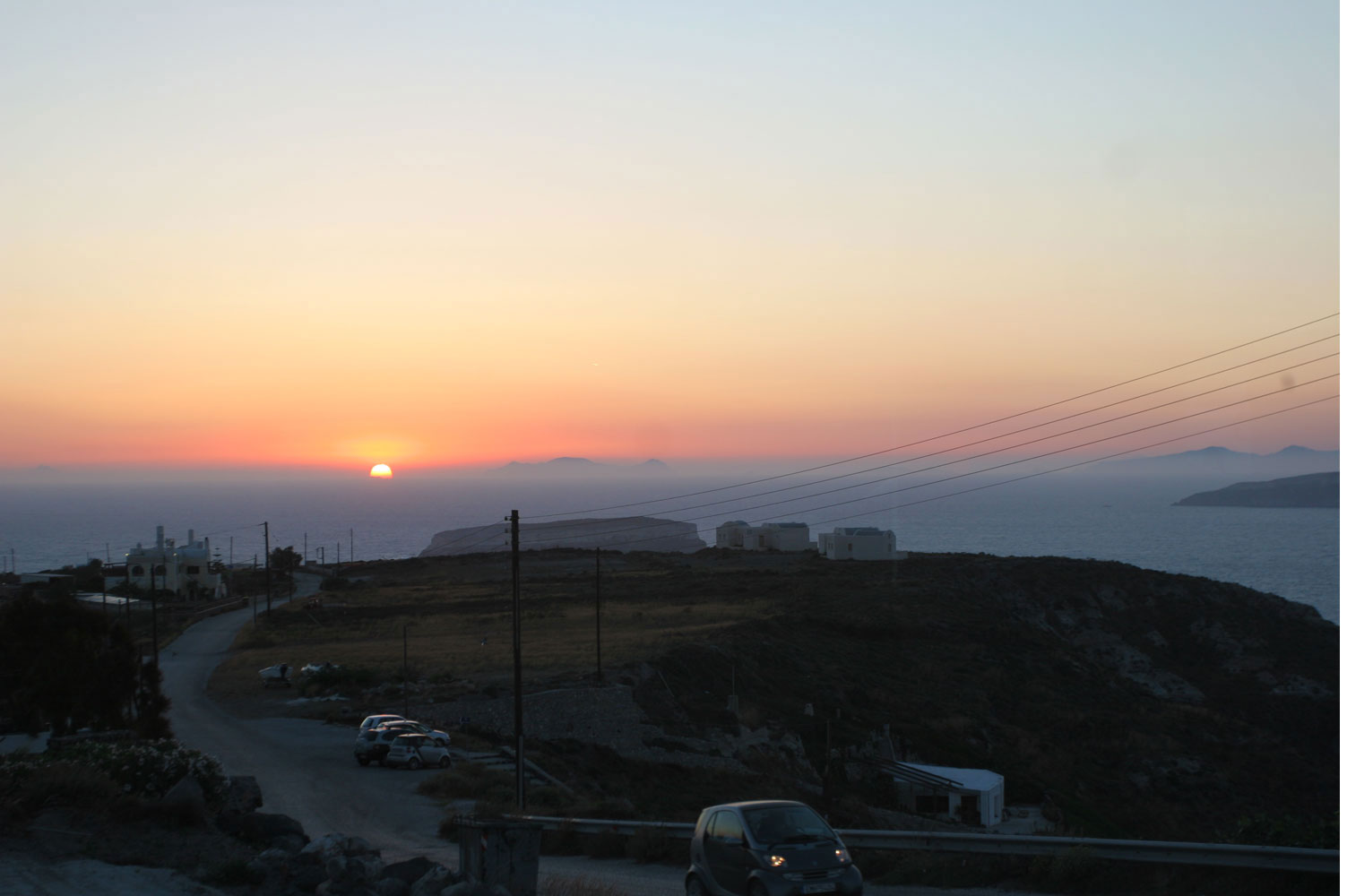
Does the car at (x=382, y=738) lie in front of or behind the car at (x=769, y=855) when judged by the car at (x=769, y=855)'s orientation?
behind

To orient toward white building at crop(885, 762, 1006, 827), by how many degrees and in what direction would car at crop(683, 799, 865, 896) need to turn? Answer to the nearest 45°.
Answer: approximately 135° to its left

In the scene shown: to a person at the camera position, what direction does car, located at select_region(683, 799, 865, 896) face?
facing the viewer and to the right of the viewer
